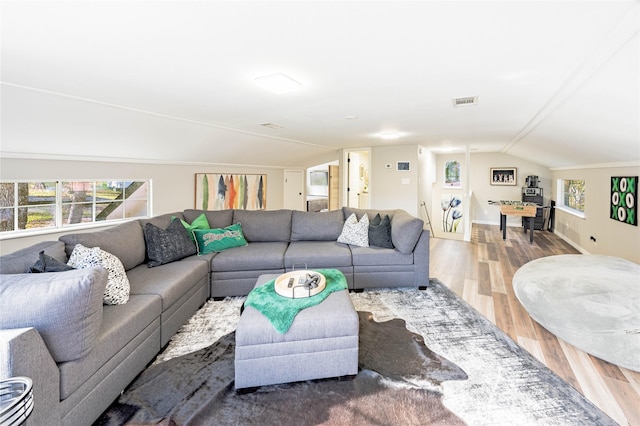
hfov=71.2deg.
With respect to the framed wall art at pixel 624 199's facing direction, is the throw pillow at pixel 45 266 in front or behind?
in front

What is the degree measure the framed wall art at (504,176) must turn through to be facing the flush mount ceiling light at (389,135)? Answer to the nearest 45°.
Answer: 0° — it already faces it

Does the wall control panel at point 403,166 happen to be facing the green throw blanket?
yes

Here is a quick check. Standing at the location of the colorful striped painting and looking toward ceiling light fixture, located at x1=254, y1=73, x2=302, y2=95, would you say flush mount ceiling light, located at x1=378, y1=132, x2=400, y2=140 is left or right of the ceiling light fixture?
left

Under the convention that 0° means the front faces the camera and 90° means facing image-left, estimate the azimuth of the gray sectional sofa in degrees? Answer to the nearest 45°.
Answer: approximately 315°

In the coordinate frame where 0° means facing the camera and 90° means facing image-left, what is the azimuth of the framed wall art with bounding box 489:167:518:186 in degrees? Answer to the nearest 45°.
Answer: approximately 0°

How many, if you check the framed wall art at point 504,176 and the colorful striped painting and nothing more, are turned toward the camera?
2

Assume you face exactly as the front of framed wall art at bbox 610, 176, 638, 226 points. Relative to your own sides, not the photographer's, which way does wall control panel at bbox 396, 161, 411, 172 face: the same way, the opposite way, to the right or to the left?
to the left

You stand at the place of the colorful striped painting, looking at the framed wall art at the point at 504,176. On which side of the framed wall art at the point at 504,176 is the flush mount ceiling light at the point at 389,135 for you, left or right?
right

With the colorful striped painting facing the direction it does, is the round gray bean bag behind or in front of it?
in front

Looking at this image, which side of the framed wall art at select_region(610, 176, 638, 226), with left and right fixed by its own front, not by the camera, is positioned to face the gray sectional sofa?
front

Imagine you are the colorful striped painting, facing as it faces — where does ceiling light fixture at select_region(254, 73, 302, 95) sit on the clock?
The ceiling light fixture is roughly at 12 o'clock from the colorful striped painting.

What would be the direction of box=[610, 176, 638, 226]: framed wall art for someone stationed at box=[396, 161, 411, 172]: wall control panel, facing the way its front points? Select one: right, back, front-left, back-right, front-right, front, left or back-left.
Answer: front-left

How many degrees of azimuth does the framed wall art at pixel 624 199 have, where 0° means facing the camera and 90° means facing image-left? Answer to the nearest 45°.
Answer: approximately 45°

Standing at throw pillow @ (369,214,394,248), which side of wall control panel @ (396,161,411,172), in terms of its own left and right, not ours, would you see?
front
